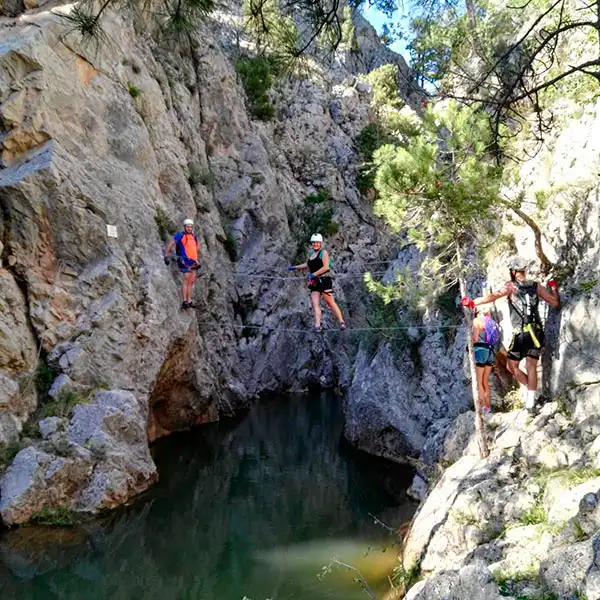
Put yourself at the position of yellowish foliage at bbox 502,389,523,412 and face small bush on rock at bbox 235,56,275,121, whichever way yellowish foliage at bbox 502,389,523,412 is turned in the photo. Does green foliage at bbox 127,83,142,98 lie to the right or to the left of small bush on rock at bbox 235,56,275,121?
left

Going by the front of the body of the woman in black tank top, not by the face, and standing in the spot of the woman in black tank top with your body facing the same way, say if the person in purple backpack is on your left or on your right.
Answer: on your left

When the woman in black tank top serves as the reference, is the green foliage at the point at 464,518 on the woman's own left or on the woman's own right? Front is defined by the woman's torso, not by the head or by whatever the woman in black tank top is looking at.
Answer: on the woman's own left

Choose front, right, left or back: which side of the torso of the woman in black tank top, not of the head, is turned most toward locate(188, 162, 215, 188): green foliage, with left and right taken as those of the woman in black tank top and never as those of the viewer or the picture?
right

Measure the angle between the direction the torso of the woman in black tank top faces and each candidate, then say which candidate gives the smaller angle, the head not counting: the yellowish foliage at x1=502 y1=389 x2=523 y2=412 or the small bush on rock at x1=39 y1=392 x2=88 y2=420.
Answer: the small bush on rock

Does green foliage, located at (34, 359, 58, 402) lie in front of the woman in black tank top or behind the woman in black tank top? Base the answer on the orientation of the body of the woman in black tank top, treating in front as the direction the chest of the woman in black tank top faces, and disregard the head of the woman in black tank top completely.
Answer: in front

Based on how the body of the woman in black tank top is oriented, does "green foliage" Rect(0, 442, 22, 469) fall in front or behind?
in front

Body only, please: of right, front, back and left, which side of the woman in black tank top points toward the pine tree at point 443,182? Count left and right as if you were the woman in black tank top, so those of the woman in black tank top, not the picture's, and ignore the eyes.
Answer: left

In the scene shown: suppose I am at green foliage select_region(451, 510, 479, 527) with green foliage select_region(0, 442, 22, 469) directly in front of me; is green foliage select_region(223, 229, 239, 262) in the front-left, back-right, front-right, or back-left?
front-right

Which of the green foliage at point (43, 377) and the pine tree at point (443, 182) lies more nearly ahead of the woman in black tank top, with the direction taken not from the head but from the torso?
the green foliage

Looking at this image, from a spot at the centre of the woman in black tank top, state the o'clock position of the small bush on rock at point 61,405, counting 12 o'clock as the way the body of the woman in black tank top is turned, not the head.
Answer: The small bush on rock is roughly at 1 o'clock from the woman in black tank top.

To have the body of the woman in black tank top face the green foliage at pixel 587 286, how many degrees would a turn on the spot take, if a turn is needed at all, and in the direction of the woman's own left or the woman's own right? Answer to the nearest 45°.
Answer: approximately 90° to the woman's own left

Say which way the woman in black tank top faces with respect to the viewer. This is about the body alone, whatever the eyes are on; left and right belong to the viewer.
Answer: facing the viewer and to the left of the viewer

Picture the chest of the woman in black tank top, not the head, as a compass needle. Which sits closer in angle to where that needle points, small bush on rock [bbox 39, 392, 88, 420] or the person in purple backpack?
the small bush on rock
